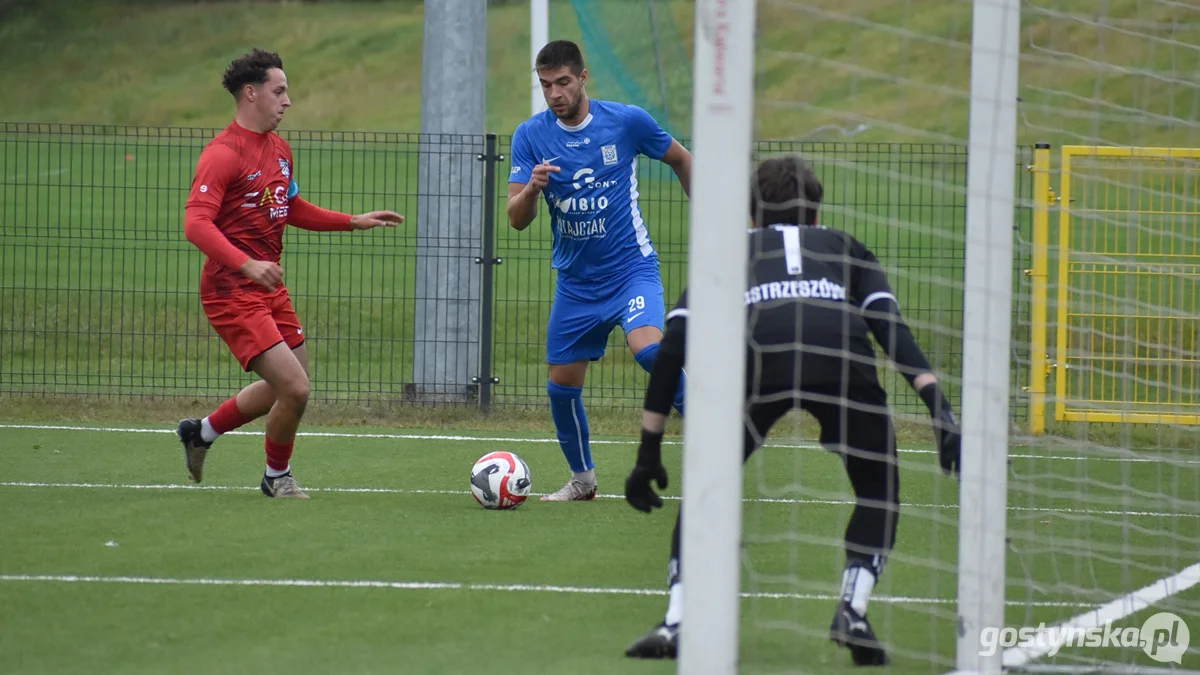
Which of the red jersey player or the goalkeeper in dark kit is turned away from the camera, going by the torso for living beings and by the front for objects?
the goalkeeper in dark kit

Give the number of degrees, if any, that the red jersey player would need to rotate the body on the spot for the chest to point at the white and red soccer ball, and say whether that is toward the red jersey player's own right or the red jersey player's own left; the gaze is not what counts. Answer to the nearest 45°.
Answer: approximately 45° to the red jersey player's own left

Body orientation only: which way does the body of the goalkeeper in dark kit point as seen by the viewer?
away from the camera

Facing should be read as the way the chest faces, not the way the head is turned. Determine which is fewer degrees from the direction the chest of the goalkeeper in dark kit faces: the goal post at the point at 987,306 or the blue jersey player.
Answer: the blue jersey player

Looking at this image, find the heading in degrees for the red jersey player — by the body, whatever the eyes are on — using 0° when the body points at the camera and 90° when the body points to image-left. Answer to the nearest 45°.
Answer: approximately 315°

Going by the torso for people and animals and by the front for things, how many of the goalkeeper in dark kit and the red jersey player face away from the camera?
1

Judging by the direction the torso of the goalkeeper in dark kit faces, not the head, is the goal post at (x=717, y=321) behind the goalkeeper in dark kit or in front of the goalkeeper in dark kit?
behind

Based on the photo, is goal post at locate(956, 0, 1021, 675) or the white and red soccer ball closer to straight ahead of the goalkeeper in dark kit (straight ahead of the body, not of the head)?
the white and red soccer ball

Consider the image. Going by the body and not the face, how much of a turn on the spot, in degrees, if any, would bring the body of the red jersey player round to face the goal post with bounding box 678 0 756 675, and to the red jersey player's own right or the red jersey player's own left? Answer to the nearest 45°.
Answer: approximately 45° to the red jersey player's own right
